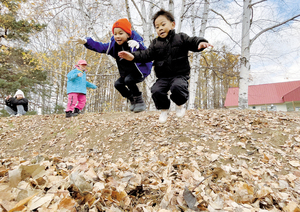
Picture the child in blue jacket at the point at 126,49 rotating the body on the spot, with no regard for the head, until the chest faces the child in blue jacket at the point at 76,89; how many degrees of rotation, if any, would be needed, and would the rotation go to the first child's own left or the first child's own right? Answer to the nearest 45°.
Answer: approximately 90° to the first child's own right

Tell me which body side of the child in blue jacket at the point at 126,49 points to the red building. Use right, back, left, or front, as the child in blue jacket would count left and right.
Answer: back

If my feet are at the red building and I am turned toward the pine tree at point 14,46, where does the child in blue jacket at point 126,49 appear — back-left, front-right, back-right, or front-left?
front-left

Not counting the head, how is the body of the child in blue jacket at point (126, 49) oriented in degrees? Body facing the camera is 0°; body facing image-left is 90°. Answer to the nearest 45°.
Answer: approximately 45°

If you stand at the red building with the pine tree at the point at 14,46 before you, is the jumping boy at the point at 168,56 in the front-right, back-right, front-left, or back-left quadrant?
front-left

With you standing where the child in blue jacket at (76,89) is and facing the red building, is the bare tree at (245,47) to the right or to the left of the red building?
right

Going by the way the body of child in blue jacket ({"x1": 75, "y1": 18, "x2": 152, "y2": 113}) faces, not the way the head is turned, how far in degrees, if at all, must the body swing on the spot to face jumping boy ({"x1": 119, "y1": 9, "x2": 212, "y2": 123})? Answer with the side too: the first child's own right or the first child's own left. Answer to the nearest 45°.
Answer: approximately 90° to the first child's own left

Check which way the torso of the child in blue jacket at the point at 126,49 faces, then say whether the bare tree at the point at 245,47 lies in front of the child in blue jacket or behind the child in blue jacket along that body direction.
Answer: behind

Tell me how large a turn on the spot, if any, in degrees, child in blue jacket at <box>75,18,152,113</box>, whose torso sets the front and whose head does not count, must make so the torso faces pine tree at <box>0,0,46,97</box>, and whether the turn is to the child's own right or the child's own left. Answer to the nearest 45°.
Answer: approximately 90° to the child's own right

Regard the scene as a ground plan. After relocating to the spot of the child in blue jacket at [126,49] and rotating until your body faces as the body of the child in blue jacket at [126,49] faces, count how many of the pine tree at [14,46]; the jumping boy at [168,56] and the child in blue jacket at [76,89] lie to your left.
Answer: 1
